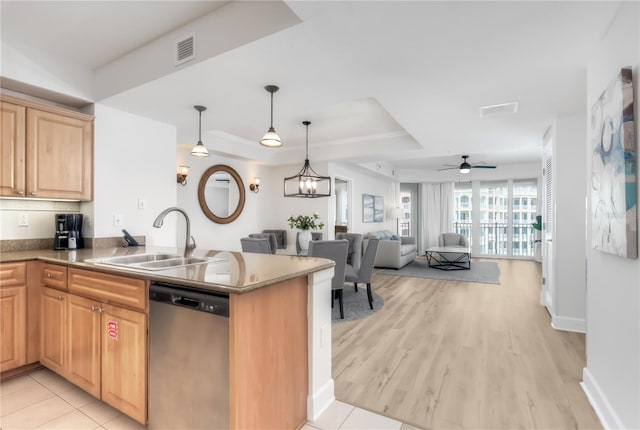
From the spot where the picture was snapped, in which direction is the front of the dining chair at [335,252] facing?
facing away from the viewer and to the left of the viewer

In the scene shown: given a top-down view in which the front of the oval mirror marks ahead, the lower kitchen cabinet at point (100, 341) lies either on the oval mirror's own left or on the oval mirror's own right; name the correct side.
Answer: on the oval mirror's own right

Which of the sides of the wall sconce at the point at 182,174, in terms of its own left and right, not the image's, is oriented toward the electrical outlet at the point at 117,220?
right

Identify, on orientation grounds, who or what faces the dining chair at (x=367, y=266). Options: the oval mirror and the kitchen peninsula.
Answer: the oval mirror

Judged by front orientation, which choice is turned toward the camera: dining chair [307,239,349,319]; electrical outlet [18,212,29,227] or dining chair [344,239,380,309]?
the electrical outlet

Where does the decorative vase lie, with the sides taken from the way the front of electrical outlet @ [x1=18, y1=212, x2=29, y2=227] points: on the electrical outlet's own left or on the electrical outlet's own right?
on the electrical outlet's own left

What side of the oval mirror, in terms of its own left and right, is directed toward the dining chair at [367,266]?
front

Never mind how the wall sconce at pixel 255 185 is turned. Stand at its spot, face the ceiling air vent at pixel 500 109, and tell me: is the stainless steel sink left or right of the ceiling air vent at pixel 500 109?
right

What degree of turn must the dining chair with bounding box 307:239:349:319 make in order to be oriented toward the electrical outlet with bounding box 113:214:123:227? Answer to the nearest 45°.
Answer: approximately 45° to its left

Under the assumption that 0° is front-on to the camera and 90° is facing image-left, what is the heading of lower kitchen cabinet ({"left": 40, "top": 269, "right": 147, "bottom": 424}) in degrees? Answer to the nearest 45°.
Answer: approximately 45°

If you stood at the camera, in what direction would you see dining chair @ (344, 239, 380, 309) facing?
facing away from the viewer and to the left of the viewer

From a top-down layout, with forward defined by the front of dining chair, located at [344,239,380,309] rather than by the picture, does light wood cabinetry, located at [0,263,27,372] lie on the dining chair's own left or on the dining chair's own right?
on the dining chair's own left

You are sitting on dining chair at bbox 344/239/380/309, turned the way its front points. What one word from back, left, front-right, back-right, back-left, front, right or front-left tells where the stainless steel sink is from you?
left
